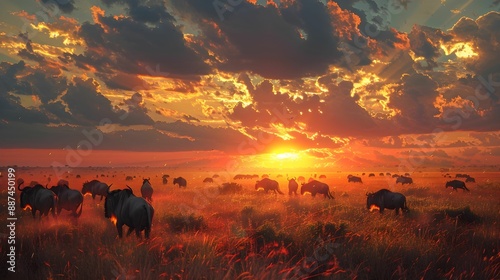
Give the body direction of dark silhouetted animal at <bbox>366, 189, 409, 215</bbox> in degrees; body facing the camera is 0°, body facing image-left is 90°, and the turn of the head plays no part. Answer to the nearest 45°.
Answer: approximately 90°

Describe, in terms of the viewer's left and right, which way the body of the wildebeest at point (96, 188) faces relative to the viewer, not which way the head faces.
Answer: facing to the left of the viewer

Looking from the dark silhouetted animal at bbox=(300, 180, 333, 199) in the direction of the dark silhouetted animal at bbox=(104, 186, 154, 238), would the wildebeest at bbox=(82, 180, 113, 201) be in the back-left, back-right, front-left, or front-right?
front-right

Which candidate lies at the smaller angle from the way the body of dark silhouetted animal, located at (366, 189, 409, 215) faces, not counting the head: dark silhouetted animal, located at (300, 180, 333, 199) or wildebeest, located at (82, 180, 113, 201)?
the wildebeest

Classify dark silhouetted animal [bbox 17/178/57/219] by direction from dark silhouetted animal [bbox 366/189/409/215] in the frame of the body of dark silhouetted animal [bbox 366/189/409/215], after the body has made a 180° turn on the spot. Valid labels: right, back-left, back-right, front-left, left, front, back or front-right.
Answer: back-right

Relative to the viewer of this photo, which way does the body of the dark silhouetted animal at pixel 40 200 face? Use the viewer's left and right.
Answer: facing to the left of the viewer

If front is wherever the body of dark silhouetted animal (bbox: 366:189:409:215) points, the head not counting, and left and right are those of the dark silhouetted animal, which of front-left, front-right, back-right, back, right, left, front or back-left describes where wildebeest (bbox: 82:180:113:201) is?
front

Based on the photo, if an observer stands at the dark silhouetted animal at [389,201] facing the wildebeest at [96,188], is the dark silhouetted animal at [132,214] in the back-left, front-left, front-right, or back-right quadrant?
front-left

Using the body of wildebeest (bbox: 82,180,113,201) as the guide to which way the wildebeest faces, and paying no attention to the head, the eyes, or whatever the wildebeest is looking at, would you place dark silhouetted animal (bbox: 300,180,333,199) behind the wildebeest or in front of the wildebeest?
behind

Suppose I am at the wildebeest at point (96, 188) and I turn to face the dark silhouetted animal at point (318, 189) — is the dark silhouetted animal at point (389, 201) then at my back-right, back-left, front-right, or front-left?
front-right

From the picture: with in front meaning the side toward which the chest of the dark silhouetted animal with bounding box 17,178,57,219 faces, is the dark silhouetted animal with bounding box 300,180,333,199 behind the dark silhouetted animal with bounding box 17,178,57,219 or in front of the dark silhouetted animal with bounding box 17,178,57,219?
behind

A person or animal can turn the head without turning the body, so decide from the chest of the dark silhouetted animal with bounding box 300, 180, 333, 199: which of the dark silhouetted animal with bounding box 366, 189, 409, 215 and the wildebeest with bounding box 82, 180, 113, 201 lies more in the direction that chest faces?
the wildebeest
